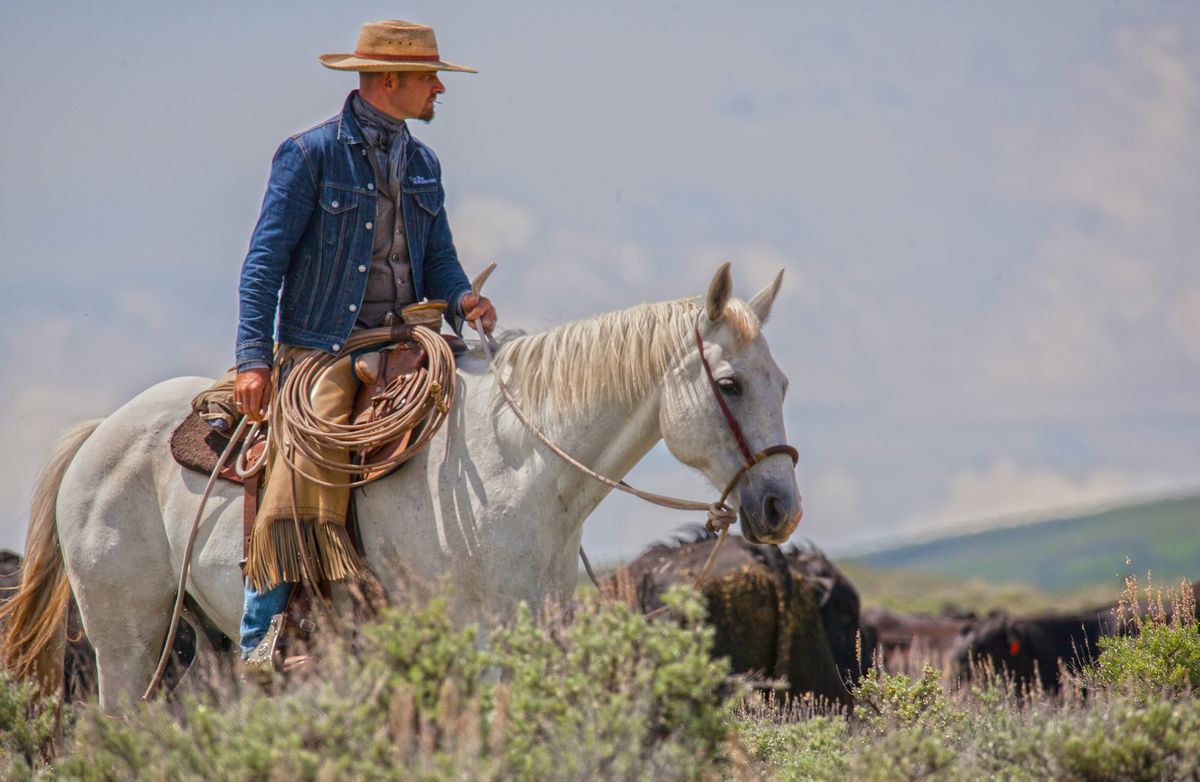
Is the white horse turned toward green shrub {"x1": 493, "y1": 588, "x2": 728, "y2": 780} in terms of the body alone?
no

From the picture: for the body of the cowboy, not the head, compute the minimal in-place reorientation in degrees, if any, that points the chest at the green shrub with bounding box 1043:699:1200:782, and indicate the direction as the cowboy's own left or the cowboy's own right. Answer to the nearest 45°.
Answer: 0° — they already face it

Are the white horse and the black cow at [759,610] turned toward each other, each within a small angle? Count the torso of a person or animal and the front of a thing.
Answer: no

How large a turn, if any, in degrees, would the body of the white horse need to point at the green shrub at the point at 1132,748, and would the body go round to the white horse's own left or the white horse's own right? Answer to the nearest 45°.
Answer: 0° — it already faces it

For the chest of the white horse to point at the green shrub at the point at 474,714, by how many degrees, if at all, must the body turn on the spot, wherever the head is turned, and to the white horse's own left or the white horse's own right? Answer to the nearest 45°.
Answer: approximately 90° to the white horse's own right

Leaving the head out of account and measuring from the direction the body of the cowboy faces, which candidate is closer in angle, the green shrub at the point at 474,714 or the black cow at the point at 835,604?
the green shrub

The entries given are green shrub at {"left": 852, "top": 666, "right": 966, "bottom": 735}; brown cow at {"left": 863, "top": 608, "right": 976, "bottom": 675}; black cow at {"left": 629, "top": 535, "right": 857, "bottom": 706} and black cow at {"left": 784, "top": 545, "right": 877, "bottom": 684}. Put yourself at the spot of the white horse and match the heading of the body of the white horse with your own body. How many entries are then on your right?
0

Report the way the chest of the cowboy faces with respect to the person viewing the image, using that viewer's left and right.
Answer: facing the viewer and to the right of the viewer

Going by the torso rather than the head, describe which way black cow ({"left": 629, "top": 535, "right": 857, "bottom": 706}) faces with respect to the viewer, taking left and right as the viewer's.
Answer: facing away from the viewer and to the left of the viewer

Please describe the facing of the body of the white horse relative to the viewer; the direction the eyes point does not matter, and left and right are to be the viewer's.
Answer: facing to the right of the viewer

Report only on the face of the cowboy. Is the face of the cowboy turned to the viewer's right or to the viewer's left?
to the viewer's right

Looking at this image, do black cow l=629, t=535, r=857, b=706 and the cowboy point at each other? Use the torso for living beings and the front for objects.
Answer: no
